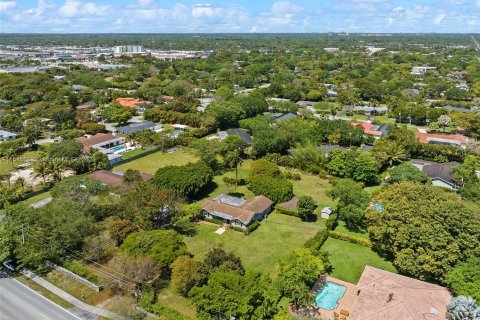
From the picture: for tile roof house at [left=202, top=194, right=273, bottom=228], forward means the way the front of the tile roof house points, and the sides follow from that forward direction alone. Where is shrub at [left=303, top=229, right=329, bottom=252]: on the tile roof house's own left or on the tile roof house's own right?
on the tile roof house's own left

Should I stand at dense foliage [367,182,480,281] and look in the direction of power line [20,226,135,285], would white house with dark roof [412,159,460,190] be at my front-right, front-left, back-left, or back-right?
back-right

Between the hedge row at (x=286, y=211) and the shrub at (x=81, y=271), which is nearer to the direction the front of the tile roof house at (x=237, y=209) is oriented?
the shrub

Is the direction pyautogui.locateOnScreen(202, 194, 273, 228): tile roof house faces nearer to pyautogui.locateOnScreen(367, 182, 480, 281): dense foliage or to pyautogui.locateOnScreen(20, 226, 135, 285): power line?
the power line

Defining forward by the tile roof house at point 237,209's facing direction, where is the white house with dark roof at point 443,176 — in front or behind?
behind

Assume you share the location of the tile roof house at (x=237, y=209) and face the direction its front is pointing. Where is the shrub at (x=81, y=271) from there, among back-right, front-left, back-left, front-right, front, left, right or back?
front

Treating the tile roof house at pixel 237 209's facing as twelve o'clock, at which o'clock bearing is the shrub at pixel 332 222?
The shrub is roughly at 8 o'clock from the tile roof house.

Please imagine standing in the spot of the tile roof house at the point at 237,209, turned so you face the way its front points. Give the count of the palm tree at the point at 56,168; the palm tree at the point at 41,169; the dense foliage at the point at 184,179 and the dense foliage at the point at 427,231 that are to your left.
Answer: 1

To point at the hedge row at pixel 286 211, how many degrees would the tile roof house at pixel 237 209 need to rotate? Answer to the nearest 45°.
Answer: approximately 135° to its left

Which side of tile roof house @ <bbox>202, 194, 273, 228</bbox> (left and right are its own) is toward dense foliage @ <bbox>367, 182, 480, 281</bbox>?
left
